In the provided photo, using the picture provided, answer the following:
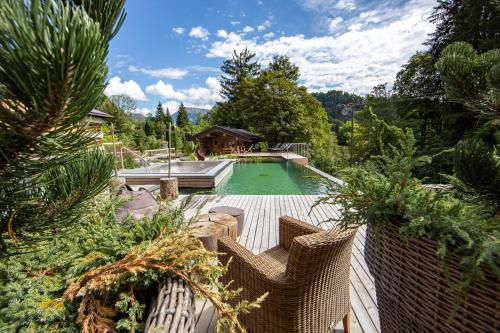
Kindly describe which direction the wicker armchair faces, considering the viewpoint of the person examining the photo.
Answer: facing away from the viewer and to the left of the viewer

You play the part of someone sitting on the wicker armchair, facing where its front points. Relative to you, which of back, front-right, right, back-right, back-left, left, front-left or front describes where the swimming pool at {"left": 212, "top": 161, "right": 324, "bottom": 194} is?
front-right

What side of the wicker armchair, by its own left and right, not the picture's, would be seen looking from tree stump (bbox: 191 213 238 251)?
front

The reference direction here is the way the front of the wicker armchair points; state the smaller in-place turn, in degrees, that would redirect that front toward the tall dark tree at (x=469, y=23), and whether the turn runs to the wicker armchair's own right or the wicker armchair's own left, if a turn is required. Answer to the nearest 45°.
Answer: approximately 90° to the wicker armchair's own right

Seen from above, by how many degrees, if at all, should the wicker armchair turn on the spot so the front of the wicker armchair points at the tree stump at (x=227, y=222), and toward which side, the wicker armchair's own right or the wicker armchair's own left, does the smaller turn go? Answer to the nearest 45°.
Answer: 0° — it already faces it

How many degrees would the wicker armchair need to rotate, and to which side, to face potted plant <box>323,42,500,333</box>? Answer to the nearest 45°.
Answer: approximately 180°

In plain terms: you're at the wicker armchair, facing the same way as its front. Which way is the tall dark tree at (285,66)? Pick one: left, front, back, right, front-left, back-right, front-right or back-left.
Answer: front-right

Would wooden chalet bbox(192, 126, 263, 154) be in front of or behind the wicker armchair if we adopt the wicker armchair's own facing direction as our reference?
in front
